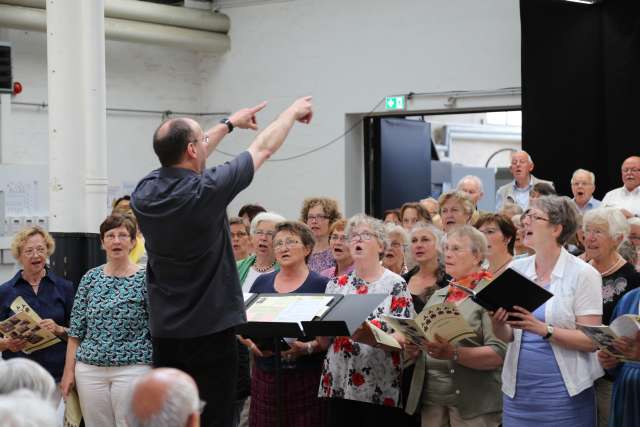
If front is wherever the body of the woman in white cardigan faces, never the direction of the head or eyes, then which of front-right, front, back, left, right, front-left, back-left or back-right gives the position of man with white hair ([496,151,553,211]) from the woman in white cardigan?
back-right

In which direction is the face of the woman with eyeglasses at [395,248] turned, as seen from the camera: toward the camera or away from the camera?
toward the camera

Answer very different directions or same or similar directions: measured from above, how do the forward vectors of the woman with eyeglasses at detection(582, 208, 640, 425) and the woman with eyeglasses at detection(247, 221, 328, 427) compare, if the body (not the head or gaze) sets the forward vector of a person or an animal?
same or similar directions

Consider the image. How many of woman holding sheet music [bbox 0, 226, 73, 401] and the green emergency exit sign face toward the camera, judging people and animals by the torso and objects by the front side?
2

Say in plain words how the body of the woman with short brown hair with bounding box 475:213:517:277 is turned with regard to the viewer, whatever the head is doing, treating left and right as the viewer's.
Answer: facing the viewer and to the left of the viewer

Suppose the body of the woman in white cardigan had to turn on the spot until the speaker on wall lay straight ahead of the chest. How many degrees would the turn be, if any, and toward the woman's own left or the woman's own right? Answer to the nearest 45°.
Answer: approximately 90° to the woman's own right

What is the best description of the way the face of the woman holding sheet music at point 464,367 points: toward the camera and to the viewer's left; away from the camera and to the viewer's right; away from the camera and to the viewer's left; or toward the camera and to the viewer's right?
toward the camera and to the viewer's left

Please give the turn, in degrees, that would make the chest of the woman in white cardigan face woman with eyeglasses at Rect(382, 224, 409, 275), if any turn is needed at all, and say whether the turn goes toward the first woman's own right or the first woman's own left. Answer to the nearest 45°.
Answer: approximately 90° to the first woman's own right

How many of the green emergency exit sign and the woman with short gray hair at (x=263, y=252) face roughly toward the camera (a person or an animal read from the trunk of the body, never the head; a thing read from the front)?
2

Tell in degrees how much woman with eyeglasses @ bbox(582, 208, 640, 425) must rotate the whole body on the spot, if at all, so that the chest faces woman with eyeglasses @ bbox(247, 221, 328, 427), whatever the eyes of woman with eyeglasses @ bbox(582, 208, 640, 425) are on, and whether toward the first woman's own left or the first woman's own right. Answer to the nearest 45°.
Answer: approximately 45° to the first woman's own right

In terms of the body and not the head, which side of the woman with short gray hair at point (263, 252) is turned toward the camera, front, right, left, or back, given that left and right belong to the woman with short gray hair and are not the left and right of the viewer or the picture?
front

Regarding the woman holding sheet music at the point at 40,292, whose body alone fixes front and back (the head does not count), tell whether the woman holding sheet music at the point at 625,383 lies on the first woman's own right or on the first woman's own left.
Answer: on the first woman's own left

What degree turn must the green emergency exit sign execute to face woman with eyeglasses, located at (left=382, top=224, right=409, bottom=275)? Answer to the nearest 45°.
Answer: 0° — it already faces them

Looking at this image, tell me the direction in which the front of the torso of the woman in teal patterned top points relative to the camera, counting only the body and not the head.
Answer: toward the camera
